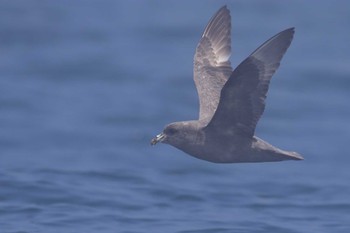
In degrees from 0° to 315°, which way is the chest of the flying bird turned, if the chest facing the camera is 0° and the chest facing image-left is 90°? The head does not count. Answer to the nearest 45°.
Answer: approximately 90°
